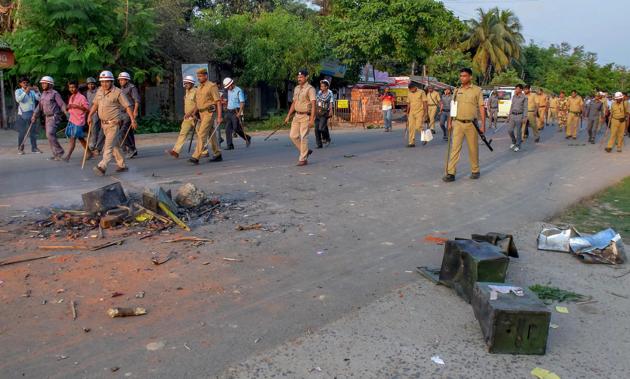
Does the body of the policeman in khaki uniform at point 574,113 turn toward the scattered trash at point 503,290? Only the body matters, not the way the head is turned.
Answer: yes

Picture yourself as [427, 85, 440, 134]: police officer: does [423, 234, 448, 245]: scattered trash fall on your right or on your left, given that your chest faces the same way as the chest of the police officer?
on your left

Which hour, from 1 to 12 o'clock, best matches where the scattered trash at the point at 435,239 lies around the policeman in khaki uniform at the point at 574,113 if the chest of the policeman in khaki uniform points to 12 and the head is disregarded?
The scattered trash is roughly at 12 o'clock from the policeman in khaki uniform.

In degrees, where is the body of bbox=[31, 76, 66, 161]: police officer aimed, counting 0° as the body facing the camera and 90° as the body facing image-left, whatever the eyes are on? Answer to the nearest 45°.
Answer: approximately 45°

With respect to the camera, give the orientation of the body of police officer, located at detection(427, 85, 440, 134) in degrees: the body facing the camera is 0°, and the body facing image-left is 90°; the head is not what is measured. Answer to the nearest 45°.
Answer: approximately 45°

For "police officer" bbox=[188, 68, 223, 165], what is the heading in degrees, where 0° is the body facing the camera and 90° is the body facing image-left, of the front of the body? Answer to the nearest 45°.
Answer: approximately 45°

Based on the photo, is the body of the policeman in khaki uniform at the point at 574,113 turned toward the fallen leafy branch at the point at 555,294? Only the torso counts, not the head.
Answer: yes

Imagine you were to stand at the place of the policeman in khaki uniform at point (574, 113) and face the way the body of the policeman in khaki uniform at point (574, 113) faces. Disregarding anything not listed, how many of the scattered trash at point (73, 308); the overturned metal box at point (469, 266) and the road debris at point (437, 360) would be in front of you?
3

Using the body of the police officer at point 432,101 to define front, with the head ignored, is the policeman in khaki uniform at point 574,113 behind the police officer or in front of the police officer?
behind
